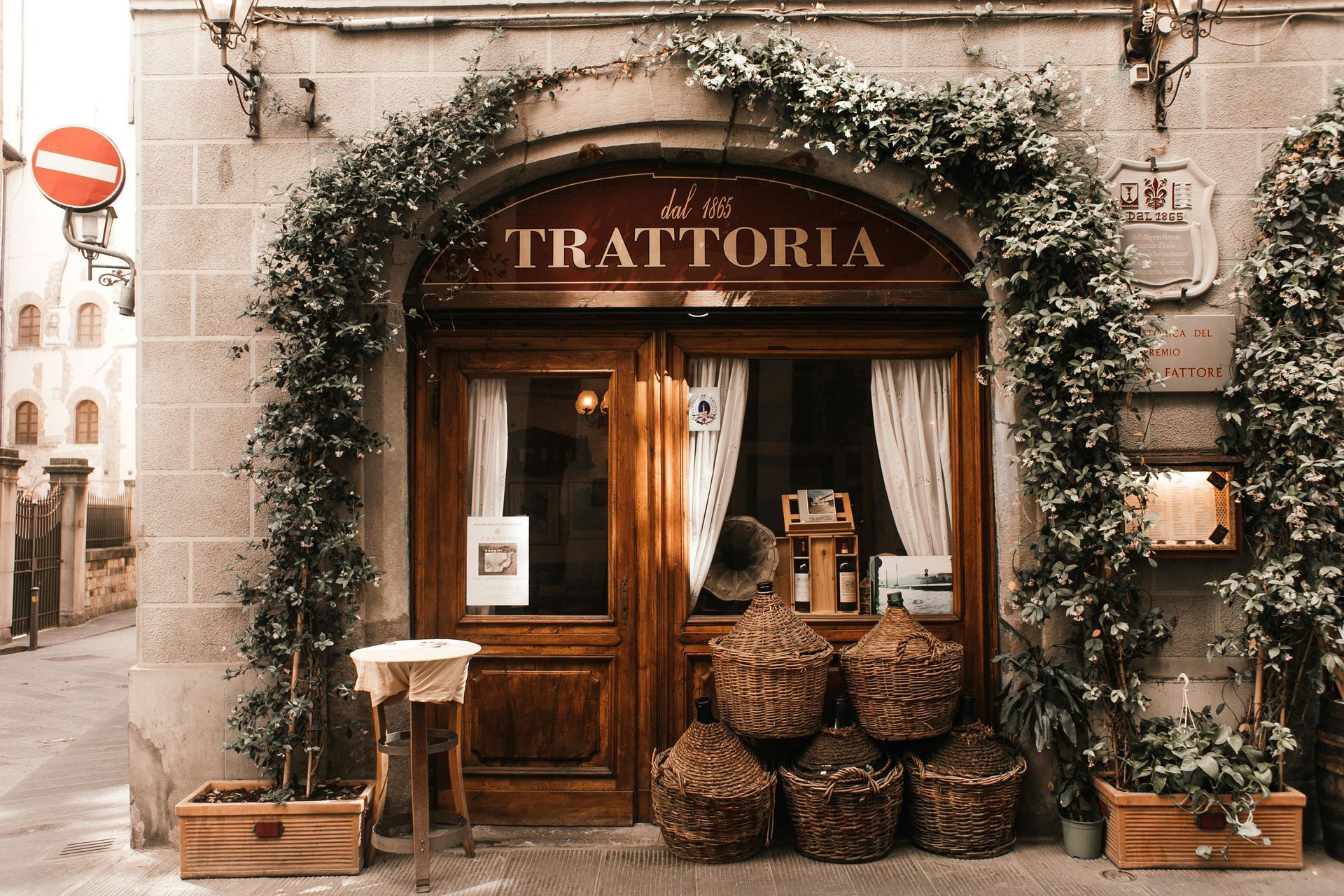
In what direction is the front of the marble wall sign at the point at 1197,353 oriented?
toward the camera

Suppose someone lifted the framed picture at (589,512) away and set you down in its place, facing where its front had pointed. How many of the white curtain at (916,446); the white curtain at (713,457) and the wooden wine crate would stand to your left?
3

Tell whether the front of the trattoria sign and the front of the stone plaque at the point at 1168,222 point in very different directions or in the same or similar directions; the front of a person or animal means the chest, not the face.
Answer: same or similar directions

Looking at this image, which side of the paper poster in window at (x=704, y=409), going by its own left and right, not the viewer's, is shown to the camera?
front

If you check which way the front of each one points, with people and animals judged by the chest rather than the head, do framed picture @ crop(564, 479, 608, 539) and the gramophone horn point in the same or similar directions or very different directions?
same or similar directions

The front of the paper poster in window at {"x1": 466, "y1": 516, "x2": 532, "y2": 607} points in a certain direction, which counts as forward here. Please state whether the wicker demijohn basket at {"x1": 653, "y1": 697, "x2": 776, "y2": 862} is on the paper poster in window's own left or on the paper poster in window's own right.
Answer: on the paper poster in window's own left

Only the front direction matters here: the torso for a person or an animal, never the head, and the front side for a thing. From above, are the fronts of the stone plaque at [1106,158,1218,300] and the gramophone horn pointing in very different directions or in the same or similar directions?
same or similar directions

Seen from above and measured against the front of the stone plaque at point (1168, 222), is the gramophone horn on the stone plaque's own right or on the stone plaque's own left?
on the stone plaque's own right

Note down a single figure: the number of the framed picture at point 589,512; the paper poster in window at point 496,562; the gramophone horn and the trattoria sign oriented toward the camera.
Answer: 4

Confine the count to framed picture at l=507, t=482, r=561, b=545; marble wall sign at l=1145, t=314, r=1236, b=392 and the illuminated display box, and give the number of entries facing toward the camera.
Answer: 3

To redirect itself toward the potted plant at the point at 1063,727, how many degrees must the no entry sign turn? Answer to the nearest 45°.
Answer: approximately 45° to its left

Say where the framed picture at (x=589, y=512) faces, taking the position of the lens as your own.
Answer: facing the viewer

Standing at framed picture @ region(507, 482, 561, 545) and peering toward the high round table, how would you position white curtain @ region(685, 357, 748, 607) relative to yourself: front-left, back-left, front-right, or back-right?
front-left

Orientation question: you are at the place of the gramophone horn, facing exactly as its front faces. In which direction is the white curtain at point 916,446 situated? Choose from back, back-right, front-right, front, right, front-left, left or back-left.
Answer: left

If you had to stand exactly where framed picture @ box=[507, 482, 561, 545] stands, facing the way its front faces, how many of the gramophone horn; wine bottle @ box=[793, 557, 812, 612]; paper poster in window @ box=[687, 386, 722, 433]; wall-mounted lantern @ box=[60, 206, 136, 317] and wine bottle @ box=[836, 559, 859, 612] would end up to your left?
4

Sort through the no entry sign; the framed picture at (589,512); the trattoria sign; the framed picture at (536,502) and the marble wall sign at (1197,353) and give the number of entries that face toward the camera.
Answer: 5

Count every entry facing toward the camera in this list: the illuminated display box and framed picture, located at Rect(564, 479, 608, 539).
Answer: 2

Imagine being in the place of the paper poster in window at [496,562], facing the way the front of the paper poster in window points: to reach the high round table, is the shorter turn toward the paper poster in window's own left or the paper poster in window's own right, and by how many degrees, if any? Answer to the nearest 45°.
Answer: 0° — it already faces it
